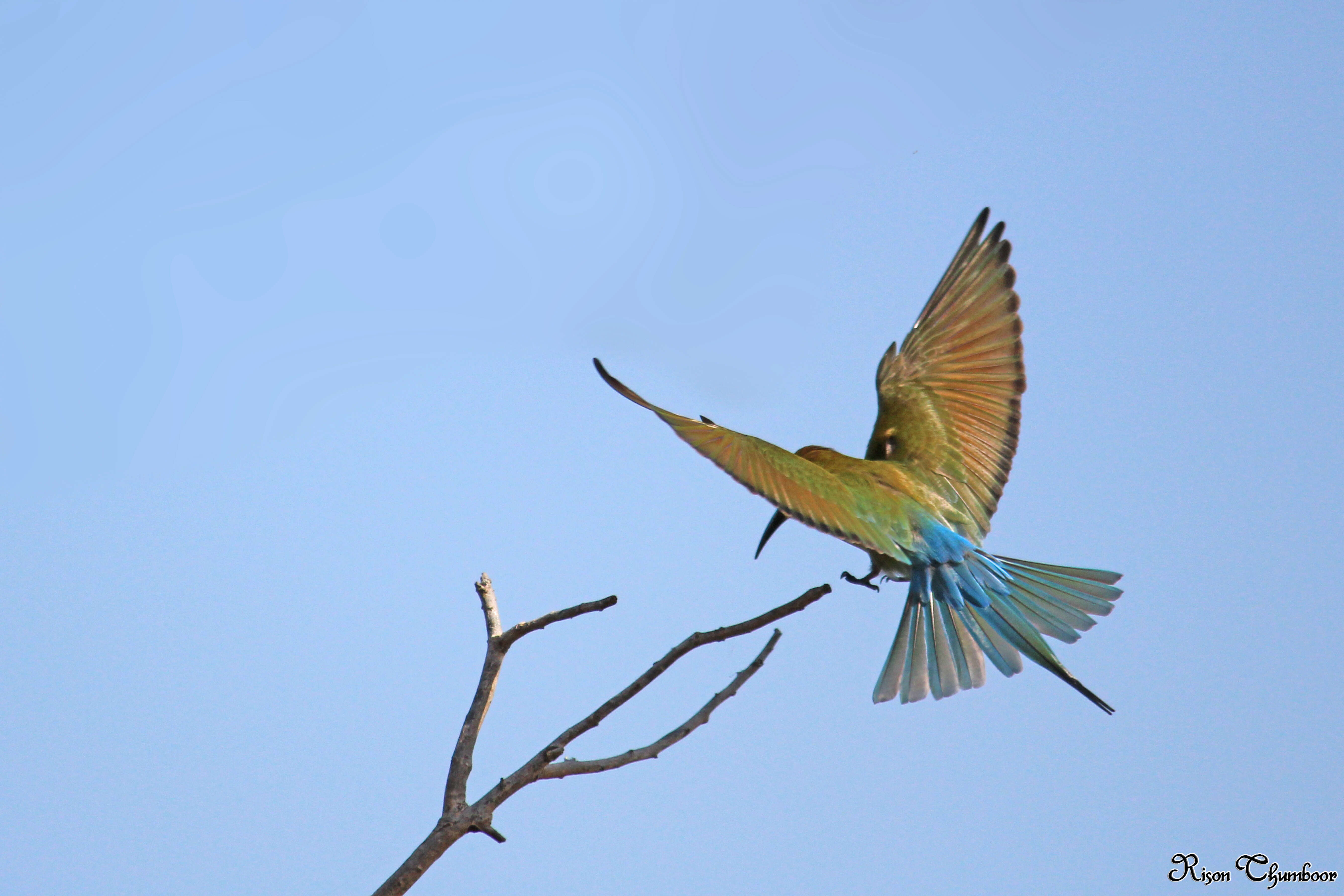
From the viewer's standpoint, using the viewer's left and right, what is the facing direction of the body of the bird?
facing away from the viewer and to the left of the viewer
